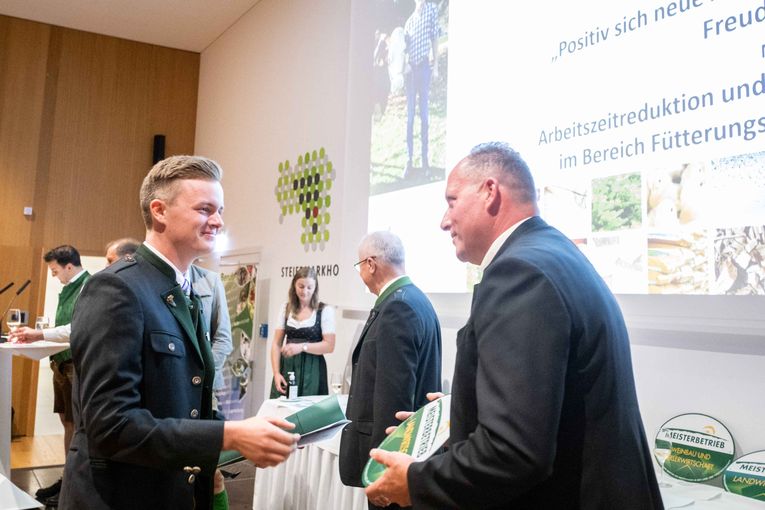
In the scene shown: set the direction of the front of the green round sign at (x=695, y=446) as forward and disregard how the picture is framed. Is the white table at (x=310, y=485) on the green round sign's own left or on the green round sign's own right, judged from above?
on the green round sign's own right

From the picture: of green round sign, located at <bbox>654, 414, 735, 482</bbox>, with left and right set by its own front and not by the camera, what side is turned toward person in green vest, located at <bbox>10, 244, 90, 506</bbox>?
right

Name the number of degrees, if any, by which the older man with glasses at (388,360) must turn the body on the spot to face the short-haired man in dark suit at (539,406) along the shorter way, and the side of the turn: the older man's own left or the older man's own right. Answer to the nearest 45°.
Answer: approximately 90° to the older man's own left

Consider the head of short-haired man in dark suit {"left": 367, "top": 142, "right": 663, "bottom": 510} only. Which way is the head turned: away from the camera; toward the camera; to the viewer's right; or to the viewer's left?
to the viewer's left

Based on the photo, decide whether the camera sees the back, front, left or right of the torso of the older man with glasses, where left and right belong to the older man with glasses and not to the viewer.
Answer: left
